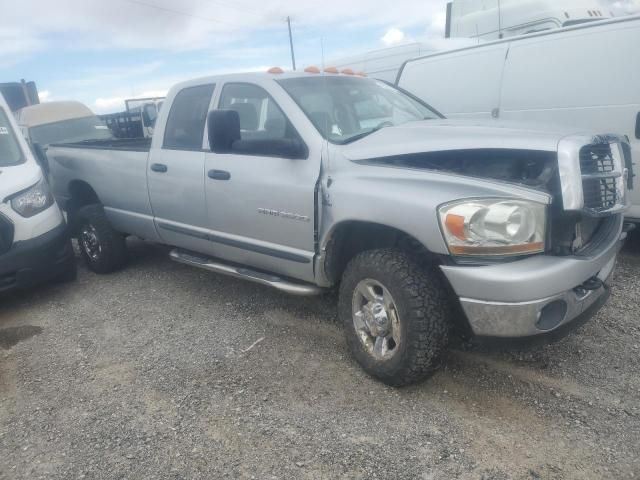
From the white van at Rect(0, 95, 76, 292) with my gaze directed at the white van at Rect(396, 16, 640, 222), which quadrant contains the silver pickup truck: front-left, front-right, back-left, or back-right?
front-right

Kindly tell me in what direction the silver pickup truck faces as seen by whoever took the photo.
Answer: facing the viewer and to the right of the viewer

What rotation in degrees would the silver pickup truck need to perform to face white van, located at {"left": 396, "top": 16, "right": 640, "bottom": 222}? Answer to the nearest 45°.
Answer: approximately 90° to its left

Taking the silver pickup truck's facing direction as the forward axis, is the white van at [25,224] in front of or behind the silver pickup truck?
behind

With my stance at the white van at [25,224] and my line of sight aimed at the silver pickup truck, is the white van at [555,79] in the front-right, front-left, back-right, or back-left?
front-left
